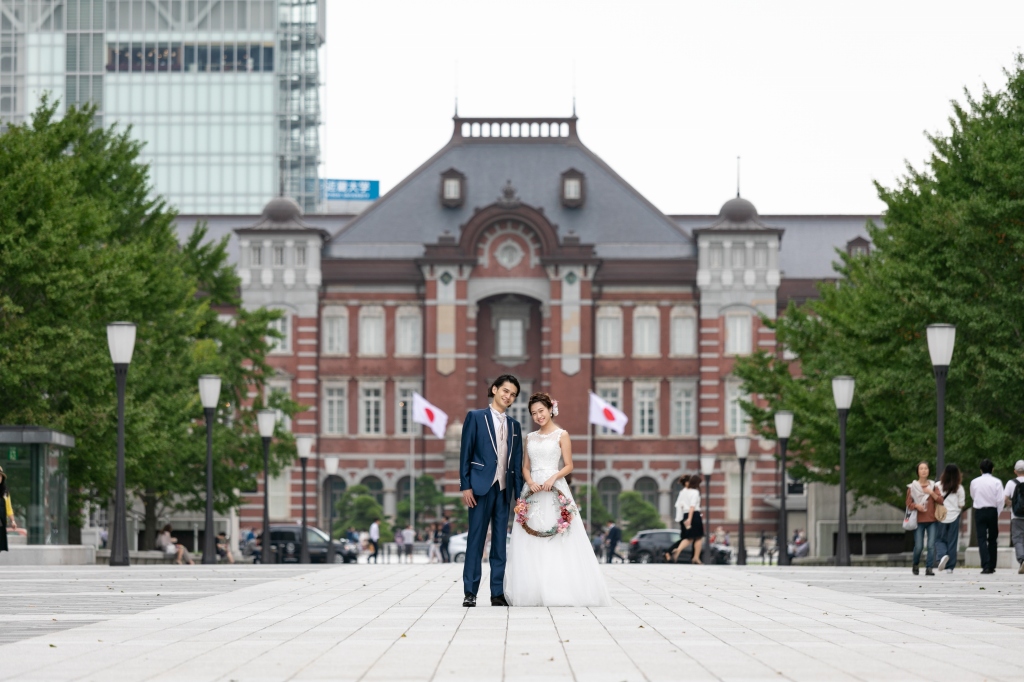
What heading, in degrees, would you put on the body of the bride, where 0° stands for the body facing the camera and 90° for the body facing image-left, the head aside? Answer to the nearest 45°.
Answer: approximately 0°

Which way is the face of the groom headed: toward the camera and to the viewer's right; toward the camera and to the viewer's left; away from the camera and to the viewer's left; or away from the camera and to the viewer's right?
toward the camera and to the viewer's right

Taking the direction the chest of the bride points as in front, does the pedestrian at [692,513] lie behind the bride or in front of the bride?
behind
